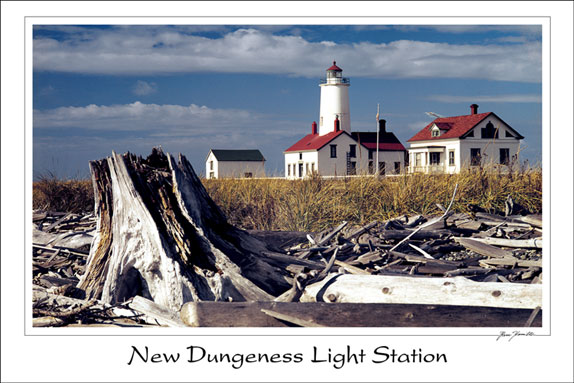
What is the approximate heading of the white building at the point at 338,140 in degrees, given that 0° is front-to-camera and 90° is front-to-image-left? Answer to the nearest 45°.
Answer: approximately 45°

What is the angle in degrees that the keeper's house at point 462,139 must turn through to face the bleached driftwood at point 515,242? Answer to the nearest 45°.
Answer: approximately 45° to its left

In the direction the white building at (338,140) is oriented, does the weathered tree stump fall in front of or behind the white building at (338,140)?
in front

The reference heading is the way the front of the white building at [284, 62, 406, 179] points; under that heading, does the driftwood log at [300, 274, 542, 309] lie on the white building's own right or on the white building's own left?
on the white building's own left

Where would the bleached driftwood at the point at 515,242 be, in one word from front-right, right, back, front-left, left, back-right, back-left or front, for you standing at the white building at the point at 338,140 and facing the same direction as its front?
front-left

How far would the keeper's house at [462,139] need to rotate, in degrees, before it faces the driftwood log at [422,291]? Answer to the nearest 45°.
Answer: approximately 45° to its left

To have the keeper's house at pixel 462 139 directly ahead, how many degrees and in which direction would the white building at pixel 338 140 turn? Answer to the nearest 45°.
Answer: approximately 90° to its left

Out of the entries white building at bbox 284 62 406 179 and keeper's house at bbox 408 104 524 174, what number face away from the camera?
0

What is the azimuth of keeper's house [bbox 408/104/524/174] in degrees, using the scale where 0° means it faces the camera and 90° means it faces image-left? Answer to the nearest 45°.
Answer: approximately 45°

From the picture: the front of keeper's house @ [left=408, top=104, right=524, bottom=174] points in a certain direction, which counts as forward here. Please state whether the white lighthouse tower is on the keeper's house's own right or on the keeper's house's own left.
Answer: on the keeper's house's own right
